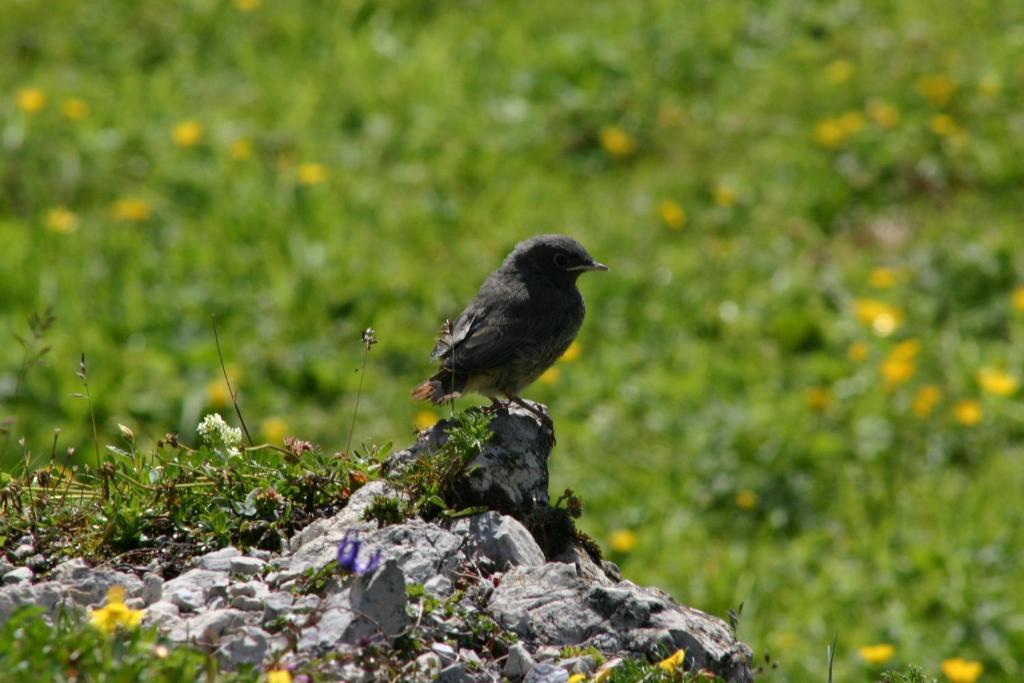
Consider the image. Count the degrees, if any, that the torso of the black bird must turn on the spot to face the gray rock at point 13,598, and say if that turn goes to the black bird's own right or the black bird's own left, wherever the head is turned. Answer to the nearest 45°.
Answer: approximately 135° to the black bird's own right

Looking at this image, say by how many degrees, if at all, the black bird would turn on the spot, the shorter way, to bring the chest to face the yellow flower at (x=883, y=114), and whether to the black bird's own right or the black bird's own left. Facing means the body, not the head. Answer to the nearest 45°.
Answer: approximately 45° to the black bird's own left

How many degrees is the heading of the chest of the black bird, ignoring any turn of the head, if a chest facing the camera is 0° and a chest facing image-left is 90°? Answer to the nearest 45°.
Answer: approximately 270°

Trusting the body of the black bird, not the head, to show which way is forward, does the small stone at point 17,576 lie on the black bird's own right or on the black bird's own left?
on the black bird's own right

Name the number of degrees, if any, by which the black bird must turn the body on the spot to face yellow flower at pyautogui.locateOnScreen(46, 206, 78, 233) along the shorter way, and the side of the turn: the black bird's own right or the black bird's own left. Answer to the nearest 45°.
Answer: approximately 135° to the black bird's own left

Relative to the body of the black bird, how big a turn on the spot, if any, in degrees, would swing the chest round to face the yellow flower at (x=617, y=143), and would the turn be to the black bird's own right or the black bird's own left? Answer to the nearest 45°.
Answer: approximately 90° to the black bird's own left

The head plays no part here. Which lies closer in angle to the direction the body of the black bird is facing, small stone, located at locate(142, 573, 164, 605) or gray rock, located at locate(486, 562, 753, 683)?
the gray rock

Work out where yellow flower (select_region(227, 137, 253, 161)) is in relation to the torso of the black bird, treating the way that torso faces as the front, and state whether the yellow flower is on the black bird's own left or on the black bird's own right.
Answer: on the black bird's own left
